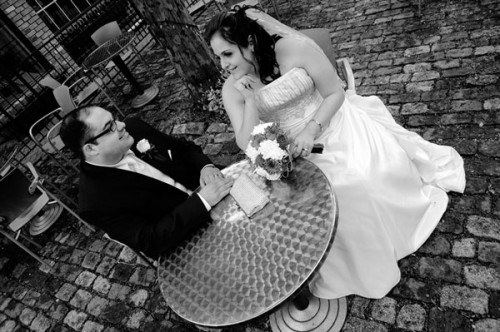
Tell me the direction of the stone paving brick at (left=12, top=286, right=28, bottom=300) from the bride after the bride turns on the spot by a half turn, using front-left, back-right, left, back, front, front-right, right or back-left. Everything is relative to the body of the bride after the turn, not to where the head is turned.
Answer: back-left

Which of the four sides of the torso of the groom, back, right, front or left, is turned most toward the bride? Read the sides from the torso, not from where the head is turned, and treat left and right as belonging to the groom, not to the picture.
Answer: front

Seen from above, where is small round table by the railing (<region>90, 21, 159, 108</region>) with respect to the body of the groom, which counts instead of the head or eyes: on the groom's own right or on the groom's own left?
on the groom's own left

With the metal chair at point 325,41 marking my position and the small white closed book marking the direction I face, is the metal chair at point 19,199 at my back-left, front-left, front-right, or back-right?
front-right

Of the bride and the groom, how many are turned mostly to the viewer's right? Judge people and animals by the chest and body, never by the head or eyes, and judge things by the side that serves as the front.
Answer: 1

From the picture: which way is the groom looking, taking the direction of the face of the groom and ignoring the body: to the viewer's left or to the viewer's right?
to the viewer's right

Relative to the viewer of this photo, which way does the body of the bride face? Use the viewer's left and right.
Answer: facing the viewer and to the left of the viewer

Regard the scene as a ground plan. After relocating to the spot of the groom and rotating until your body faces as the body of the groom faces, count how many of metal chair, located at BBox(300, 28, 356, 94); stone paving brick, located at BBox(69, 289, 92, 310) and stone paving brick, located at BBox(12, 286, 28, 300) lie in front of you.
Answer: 1

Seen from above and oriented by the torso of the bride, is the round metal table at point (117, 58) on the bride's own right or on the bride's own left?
on the bride's own right

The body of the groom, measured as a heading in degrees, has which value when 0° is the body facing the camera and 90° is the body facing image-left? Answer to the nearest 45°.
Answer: approximately 270°

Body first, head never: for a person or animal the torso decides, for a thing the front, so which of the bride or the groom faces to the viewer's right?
the groom
